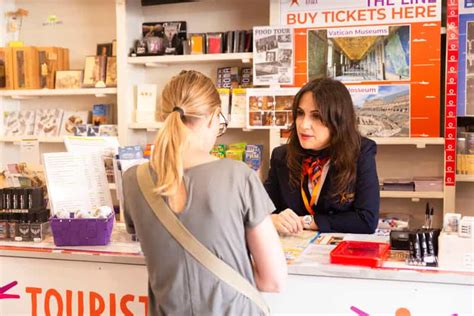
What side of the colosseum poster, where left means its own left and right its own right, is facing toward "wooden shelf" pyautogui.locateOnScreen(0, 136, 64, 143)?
right

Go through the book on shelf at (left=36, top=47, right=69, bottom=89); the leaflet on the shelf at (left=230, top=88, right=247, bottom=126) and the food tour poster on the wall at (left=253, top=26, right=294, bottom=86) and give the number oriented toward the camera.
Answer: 3

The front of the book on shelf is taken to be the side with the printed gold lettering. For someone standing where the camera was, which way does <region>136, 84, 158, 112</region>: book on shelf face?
facing the viewer

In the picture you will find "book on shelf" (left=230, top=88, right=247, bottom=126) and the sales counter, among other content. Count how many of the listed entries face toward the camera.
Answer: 2

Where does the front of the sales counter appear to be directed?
toward the camera

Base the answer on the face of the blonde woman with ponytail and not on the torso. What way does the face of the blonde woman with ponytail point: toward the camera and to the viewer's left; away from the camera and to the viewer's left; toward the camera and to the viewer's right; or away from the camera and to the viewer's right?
away from the camera and to the viewer's right

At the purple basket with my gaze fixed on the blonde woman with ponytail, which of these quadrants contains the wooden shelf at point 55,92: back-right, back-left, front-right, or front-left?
back-left

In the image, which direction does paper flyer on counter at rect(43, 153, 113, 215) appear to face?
toward the camera

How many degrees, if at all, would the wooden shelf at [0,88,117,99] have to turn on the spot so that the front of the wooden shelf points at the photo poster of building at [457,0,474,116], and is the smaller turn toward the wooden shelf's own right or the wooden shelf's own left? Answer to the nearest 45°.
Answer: approximately 45° to the wooden shelf's own left

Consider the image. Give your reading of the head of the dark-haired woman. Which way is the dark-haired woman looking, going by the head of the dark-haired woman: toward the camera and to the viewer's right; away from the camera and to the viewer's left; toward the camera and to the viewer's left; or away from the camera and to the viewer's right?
toward the camera and to the viewer's left

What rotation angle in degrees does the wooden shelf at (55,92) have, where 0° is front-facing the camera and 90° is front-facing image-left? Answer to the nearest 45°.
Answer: approximately 0°
